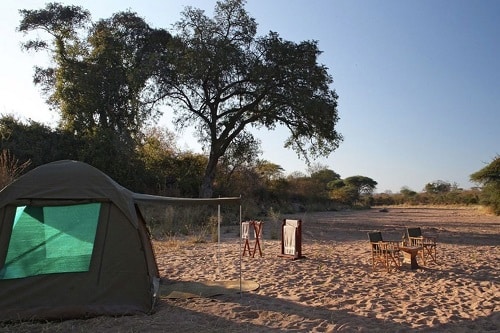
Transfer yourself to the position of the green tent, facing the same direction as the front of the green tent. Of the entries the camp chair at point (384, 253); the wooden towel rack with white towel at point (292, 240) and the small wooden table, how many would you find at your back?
0

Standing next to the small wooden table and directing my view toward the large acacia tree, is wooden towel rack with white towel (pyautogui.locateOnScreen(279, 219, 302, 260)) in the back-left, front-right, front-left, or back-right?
front-left

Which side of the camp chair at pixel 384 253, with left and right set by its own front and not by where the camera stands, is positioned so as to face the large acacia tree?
back

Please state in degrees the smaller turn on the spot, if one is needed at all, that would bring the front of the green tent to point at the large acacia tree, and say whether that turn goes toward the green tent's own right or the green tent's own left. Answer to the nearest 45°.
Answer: approximately 45° to the green tent's own left

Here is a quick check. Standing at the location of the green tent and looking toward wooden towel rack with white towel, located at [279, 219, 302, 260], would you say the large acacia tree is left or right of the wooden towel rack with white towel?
left

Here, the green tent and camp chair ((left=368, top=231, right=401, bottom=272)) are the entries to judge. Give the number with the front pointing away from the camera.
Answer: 0

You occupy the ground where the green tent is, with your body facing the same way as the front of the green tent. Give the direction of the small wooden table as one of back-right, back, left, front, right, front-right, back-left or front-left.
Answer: front

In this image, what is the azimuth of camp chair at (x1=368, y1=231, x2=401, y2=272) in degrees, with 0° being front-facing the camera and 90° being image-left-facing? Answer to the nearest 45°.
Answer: approximately 315°

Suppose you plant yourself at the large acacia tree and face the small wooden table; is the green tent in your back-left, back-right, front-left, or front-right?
front-right

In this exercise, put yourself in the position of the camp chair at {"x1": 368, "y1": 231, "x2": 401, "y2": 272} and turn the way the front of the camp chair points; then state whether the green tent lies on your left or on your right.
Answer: on your right

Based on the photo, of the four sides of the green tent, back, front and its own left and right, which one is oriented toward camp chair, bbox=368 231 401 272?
front

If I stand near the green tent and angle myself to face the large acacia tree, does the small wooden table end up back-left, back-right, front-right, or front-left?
front-right

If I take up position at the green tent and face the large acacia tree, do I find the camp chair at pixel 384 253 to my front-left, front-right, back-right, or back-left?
front-right

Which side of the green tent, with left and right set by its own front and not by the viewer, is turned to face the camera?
right

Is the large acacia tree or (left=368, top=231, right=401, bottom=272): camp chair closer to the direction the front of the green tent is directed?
the camp chair
